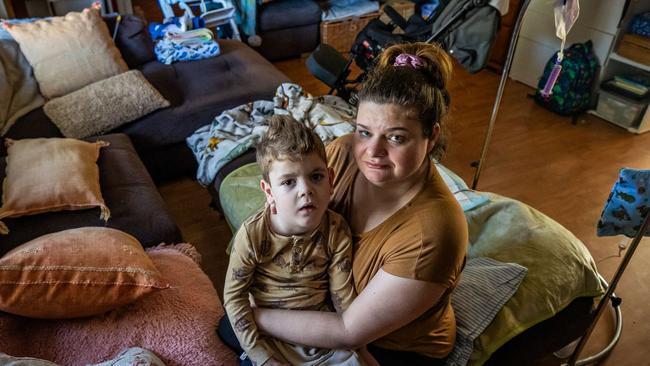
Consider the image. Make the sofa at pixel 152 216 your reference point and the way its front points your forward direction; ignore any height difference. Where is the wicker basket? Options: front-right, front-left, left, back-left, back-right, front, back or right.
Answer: front-left

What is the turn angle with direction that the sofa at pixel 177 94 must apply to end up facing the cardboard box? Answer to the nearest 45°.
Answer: approximately 45° to its left

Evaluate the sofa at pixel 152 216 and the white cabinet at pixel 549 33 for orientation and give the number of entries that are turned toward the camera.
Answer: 1

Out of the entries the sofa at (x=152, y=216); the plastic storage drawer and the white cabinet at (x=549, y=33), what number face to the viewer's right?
1

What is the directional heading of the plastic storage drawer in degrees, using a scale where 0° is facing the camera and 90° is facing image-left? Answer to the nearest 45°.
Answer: approximately 45°

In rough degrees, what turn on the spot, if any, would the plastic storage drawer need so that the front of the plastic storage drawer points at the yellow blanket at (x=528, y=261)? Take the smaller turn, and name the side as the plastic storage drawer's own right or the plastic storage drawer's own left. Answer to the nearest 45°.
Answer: approximately 45° to the plastic storage drawer's own left

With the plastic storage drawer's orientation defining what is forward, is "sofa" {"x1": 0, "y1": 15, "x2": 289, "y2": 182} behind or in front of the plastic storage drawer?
in front

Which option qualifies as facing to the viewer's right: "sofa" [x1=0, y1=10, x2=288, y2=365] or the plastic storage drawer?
the sofa

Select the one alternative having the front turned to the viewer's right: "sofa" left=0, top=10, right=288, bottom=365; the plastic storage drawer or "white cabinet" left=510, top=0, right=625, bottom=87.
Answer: the sofa

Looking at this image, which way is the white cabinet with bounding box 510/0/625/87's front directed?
toward the camera

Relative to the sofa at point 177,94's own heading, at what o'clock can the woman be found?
The woman is roughly at 1 o'clock from the sofa.

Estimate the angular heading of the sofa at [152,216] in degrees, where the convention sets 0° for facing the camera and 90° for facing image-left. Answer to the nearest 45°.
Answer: approximately 270°
